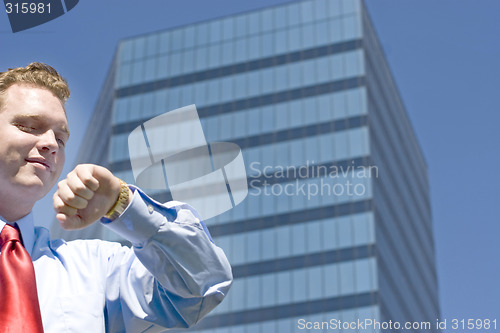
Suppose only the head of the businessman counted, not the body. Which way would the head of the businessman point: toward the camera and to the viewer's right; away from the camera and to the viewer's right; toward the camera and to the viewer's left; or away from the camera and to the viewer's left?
toward the camera and to the viewer's right

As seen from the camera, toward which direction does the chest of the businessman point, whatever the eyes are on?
toward the camera
